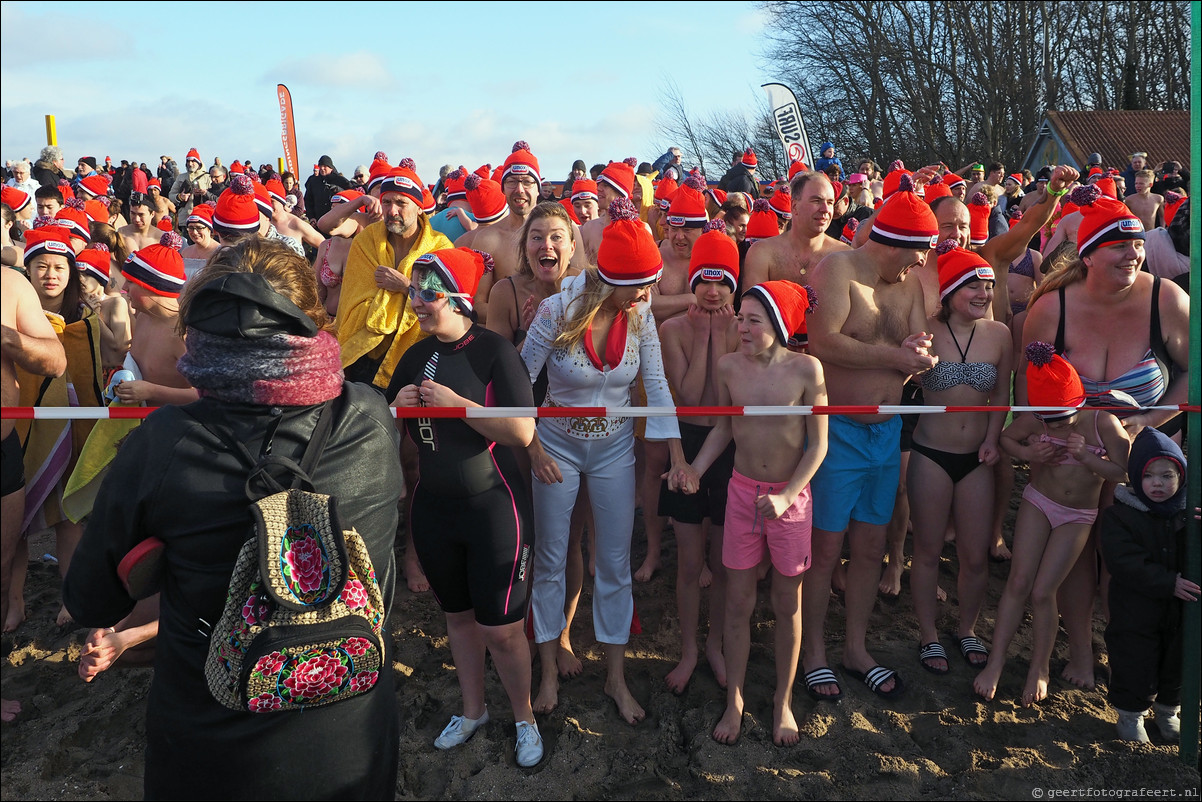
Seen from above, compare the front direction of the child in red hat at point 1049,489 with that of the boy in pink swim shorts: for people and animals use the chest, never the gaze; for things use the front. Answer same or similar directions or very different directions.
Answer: same or similar directions

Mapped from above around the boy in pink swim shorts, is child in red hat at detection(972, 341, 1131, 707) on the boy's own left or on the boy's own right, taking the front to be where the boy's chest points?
on the boy's own left

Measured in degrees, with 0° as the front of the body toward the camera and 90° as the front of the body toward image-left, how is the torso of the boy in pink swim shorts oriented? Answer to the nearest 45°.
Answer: approximately 0°

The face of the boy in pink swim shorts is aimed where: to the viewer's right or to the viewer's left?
to the viewer's left

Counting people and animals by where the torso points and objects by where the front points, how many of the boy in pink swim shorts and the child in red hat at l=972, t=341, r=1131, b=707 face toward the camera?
2

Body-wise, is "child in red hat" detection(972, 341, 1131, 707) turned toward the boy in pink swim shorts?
no

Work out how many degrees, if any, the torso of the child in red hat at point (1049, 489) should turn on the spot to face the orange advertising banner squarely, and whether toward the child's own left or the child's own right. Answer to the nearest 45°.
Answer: approximately 135° to the child's own right

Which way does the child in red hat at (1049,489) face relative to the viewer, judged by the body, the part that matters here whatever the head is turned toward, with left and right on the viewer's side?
facing the viewer
